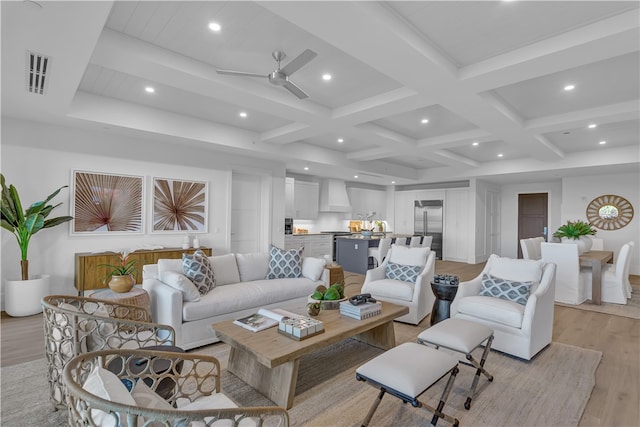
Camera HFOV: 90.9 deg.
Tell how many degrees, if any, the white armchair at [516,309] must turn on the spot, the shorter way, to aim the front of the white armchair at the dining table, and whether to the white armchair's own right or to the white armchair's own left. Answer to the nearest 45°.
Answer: approximately 135° to the white armchair's own right

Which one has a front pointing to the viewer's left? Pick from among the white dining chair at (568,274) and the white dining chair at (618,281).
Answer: the white dining chair at (618,281)

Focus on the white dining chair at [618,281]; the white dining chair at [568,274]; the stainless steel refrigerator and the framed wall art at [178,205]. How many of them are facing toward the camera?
2

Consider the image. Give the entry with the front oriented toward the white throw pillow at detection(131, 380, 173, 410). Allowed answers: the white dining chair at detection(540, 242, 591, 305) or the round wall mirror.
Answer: the round wall mirror

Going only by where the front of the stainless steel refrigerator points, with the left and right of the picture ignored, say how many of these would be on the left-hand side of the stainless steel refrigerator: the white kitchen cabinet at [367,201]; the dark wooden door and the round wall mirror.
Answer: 2

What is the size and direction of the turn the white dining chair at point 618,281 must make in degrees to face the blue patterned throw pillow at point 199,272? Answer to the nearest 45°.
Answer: approximately 45° to its left

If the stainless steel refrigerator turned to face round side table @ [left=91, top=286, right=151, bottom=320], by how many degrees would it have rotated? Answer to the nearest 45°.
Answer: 0° — it already faces it

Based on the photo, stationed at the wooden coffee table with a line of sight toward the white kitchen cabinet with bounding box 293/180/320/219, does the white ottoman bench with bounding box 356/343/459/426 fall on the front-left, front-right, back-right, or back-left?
back-right

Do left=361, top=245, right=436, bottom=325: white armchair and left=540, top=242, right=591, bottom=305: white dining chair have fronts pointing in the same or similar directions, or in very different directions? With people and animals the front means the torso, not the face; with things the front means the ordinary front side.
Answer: very different directions

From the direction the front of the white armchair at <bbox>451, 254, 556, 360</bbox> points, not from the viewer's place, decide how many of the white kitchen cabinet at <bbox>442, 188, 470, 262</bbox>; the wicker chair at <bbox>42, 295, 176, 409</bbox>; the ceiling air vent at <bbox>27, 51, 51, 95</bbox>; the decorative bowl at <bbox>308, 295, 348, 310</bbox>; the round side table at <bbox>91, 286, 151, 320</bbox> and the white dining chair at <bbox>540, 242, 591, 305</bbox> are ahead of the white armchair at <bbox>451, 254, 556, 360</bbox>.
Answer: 4

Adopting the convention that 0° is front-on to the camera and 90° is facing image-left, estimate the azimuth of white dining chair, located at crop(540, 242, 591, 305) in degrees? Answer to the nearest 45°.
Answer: approximately 225°

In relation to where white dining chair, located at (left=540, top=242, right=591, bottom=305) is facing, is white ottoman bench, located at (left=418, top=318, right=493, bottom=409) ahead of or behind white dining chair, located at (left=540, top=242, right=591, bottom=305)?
behind

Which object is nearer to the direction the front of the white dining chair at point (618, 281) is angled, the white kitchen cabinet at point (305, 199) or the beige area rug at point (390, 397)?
the white kitchen cabinet

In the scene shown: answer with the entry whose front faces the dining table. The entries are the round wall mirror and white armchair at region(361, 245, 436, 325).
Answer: the round wall mirror

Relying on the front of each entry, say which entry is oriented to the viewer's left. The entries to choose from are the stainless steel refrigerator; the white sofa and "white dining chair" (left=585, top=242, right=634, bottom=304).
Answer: the white dining chair
